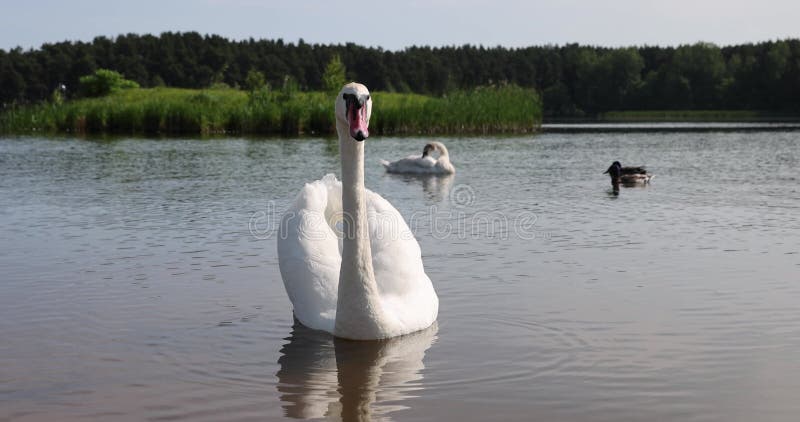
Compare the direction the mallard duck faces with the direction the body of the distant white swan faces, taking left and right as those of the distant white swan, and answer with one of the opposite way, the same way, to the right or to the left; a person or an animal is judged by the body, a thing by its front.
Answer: the opposite way

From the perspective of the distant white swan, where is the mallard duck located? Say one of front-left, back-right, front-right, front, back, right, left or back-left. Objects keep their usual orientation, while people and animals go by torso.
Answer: front-right

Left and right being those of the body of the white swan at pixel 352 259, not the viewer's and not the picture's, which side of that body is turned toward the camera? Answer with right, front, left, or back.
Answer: front

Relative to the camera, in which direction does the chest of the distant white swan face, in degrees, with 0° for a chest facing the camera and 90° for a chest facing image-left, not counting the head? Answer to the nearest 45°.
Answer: approximately 270°

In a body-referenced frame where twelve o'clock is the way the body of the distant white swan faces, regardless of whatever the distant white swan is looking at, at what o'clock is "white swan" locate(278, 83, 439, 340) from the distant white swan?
The white swan is roughly at 3 o'clock from the distant white swan.

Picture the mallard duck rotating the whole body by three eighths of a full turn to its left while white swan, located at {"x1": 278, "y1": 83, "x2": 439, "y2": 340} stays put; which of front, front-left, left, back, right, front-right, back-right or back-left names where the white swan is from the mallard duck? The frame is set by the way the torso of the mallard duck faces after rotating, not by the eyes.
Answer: front-right

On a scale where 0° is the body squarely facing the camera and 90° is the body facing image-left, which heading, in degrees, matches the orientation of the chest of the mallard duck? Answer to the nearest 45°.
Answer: approximately 90°

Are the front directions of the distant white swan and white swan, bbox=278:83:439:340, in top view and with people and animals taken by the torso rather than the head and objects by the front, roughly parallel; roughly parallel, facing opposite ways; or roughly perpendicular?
roughly perpendicular

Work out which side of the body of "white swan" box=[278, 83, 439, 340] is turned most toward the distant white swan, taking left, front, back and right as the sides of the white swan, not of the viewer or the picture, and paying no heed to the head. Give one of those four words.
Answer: back
